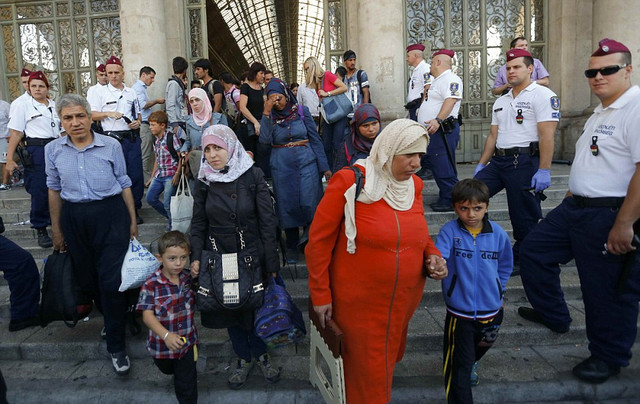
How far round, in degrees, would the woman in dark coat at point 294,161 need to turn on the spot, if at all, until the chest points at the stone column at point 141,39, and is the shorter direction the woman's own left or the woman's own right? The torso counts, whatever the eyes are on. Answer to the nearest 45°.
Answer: approximately 135° to the woman's own right

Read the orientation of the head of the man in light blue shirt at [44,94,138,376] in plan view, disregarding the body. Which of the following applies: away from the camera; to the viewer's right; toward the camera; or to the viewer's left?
toward the camera

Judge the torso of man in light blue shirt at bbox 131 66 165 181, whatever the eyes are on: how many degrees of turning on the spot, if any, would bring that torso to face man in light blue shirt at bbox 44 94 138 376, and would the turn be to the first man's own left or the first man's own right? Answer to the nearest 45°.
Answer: approximately 90° to the first man's own right

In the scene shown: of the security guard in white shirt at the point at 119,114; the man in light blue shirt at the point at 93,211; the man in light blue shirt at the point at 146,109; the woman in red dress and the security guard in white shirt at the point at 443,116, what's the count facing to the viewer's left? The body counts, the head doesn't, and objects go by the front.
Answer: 1

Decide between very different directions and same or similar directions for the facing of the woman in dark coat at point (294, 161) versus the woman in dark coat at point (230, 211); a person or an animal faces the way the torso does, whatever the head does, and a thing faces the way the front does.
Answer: same or similar directions

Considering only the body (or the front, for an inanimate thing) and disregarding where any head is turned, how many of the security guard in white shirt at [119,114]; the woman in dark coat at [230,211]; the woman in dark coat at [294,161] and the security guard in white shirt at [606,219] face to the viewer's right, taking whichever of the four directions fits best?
0

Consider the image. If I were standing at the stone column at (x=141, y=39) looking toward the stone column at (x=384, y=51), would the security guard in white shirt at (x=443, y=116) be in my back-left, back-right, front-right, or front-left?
front-right

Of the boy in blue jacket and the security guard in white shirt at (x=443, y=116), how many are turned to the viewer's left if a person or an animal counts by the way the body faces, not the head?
1

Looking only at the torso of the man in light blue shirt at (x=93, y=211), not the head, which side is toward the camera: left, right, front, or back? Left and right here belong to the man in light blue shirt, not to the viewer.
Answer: front

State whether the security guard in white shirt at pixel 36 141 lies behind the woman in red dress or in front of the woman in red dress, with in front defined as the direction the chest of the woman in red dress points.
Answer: behind

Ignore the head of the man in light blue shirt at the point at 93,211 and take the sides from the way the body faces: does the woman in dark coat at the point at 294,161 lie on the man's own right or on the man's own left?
on the man's own left

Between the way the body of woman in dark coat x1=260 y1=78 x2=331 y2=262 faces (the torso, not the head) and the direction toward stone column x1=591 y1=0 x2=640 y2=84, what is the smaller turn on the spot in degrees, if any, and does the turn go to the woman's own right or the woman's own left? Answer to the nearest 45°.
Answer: approximately 135° to the woman's own left

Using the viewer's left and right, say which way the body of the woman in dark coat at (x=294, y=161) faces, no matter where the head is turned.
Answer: facing the viewer

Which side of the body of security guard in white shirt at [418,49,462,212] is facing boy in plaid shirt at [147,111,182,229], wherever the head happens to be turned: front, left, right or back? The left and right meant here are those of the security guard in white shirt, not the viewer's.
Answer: front
